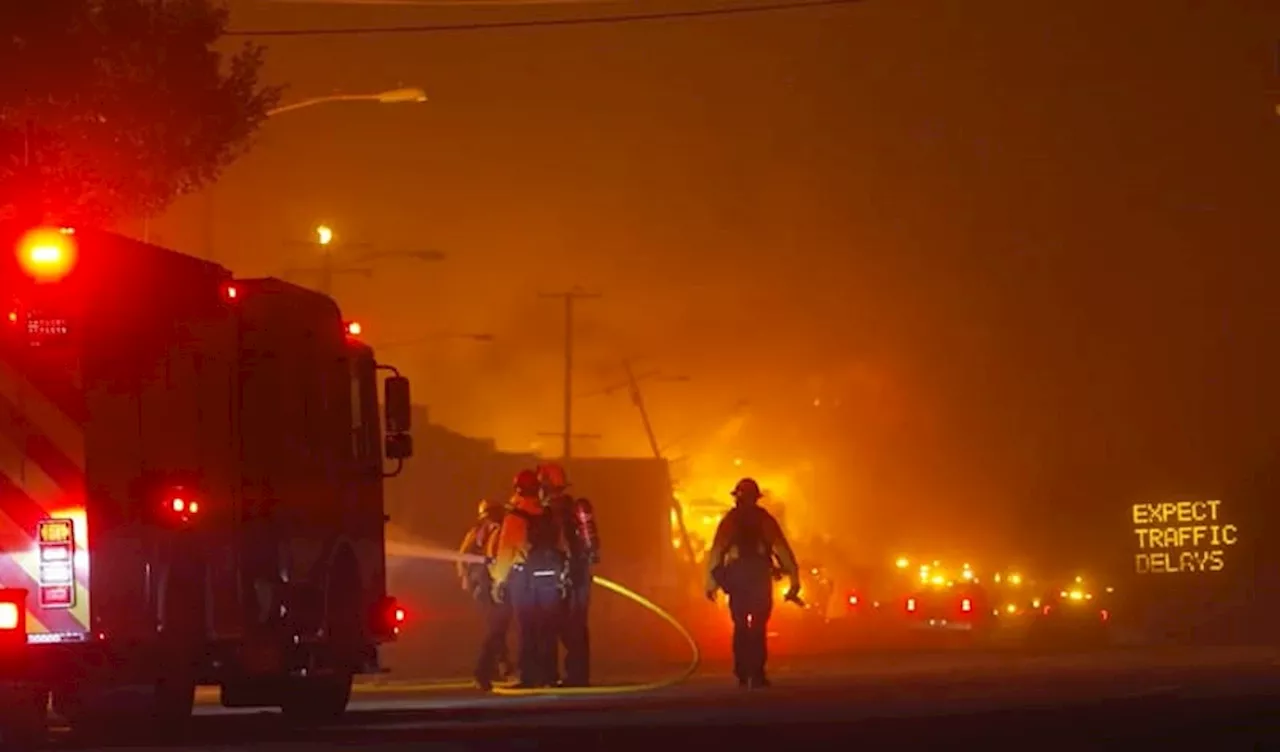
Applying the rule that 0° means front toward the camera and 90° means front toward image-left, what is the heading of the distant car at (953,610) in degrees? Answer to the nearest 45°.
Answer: approximately 180°

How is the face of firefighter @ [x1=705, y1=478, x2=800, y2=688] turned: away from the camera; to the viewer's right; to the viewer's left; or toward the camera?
away from the camera

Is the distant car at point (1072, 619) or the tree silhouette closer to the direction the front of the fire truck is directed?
the distant car

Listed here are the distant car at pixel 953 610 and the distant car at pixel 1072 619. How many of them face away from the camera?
2

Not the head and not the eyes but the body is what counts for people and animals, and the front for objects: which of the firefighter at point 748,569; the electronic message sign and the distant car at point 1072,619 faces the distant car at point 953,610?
the firefighter

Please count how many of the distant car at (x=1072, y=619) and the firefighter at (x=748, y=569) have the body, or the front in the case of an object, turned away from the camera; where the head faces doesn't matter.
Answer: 2

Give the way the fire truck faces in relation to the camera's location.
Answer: facing away from the viewer and to the right of the viewer

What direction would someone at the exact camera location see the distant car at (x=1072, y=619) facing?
facing away from the viewer

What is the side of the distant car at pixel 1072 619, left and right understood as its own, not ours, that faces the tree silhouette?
back

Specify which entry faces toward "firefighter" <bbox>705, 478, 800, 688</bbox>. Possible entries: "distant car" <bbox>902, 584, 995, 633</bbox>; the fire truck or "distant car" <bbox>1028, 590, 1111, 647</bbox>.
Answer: the fire truck

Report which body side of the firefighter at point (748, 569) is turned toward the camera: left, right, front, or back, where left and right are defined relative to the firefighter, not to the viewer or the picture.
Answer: back

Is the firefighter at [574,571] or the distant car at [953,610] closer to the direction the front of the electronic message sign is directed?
the firefighter

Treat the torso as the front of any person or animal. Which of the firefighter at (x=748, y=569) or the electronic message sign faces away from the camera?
the firefighter

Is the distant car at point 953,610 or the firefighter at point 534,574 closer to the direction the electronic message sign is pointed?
the firefighter

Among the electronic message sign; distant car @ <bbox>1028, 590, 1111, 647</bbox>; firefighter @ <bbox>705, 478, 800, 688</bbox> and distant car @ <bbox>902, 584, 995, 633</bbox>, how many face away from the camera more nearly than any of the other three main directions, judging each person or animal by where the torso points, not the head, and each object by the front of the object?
3
